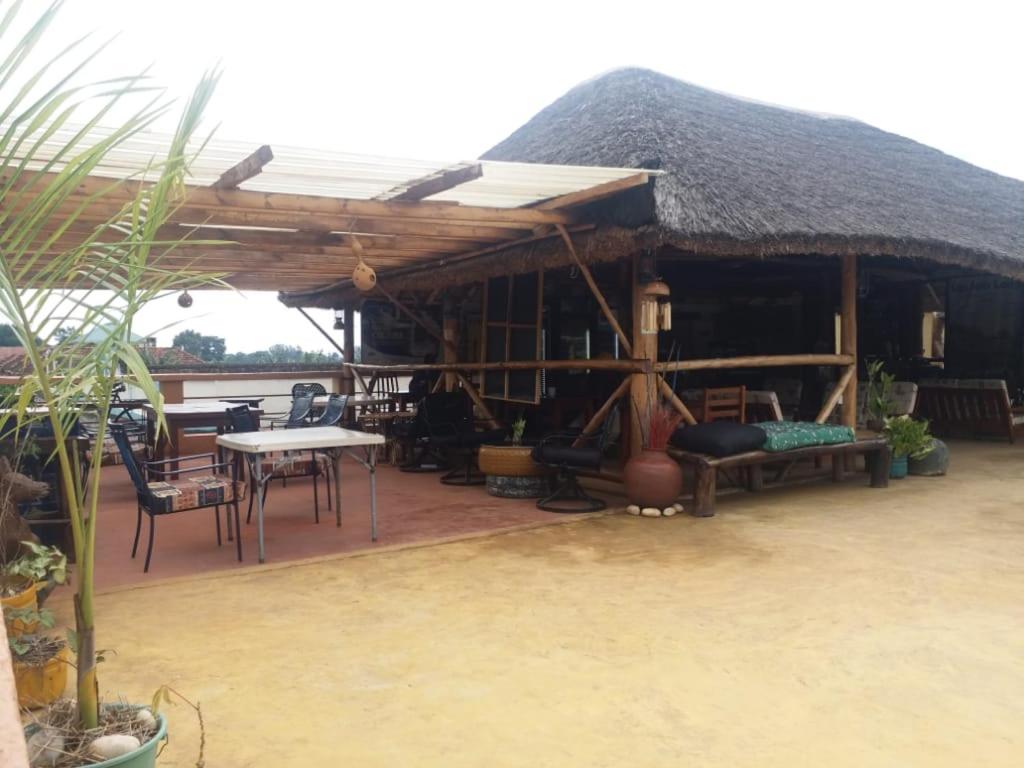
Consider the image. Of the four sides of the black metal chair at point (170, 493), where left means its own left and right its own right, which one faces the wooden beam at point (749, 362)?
front

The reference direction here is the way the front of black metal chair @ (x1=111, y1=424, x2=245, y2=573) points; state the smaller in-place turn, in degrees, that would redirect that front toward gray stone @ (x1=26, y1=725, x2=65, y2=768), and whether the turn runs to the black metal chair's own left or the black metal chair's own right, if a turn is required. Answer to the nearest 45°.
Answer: approximately 90° to the black metal chair's own right

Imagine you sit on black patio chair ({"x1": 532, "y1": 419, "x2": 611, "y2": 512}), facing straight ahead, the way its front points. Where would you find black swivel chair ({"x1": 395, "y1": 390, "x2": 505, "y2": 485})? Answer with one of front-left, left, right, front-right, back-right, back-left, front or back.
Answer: front-right

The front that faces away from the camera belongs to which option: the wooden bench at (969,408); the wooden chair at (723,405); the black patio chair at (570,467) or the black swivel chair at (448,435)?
the wooden chair

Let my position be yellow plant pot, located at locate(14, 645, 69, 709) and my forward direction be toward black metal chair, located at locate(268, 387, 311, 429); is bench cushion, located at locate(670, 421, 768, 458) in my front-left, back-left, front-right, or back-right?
front-right

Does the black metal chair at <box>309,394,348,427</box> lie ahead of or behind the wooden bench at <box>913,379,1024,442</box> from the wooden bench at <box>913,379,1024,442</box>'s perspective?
ahead

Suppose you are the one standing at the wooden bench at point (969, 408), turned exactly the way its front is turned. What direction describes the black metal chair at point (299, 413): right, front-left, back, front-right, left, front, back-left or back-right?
front-right

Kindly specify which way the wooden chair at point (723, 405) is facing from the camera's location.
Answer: facing away from the viewer

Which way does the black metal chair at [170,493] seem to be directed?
to the viewer's right

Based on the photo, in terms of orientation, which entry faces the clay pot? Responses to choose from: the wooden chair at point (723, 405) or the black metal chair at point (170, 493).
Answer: the black metal chair
